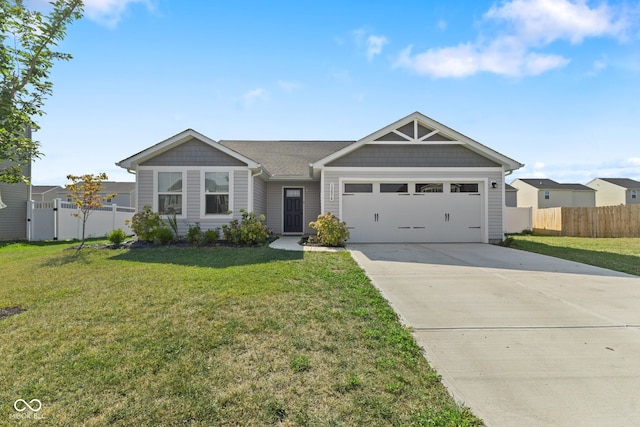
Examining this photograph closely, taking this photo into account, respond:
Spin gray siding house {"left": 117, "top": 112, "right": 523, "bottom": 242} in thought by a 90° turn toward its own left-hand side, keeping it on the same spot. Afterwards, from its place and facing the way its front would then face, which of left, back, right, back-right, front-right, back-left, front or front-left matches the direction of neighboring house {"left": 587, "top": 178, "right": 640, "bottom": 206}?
front-left

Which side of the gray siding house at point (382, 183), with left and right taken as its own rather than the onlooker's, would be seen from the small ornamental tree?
right

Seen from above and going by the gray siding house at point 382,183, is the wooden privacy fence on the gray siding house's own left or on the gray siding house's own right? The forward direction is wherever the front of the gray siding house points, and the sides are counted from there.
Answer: on the gray siding house's own left

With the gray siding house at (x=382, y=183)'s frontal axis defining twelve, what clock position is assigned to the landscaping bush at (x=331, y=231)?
The landscaping bush is roughly at 12 o'clock from the gray siding house.

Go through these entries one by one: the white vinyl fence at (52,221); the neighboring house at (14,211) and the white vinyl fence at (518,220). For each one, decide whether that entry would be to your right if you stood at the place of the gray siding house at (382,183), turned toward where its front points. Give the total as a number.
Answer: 2

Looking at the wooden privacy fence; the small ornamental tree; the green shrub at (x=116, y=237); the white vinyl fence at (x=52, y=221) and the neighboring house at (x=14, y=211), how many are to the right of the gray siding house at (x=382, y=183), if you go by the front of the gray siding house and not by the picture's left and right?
4

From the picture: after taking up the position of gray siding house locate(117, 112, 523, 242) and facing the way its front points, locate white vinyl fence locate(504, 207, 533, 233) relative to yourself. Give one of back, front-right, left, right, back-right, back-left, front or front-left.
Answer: back-left

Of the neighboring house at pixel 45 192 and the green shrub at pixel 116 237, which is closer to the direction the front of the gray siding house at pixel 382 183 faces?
the green shrub

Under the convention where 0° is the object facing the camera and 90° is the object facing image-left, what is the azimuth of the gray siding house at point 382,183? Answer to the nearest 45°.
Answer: approximately 0°

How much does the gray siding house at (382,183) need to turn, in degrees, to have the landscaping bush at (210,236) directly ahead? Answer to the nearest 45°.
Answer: approximately 90° to its right

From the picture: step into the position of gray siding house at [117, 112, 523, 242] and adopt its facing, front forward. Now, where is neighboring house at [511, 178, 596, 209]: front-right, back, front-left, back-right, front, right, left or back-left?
back-left

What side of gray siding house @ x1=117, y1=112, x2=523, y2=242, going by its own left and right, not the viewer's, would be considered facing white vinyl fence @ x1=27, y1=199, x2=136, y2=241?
right
